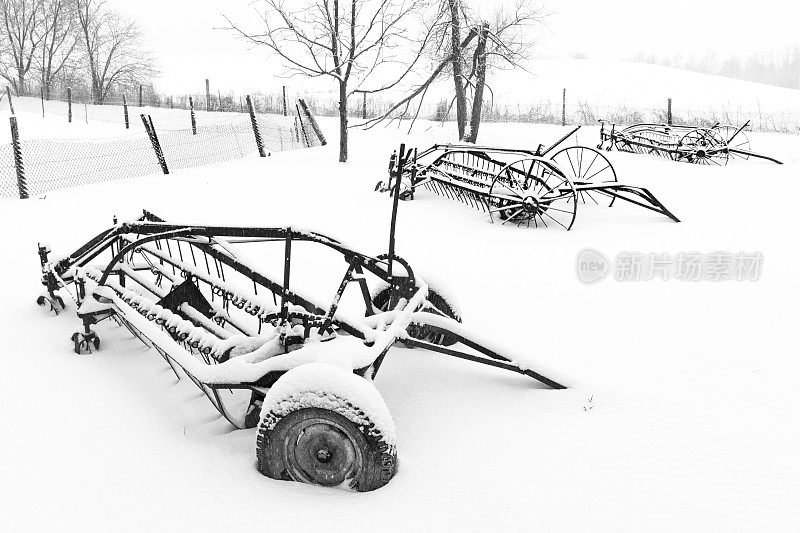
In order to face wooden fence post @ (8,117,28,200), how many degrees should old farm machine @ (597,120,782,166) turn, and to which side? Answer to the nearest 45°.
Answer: approximately 135° to its right

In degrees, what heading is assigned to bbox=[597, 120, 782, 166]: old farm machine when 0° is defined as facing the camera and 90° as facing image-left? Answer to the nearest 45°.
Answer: approximately 270°

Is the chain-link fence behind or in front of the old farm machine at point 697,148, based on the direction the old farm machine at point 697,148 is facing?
behind

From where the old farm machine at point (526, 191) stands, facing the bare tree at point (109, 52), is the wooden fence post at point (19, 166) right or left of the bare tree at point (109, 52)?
left

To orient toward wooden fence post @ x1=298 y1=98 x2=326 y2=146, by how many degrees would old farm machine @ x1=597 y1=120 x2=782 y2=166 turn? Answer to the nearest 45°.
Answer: approximately 180°

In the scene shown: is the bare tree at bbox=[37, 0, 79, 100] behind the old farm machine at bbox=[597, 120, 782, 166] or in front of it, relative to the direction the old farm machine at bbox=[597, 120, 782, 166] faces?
behind

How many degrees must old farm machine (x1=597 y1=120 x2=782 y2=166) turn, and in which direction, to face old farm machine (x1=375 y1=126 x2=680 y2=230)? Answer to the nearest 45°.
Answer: approximately 90° to its right

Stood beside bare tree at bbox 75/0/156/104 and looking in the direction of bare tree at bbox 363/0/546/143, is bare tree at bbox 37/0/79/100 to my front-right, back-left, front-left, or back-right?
back-right

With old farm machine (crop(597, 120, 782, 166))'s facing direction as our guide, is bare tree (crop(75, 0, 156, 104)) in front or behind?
behind
